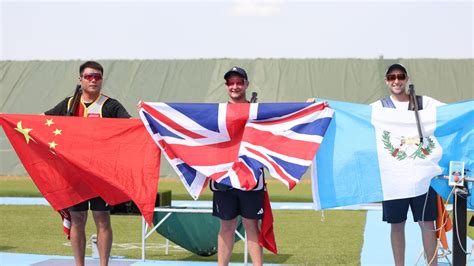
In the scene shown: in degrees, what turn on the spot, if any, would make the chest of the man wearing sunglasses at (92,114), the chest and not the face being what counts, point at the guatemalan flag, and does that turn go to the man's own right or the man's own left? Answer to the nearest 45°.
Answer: approximately 90° to the man's own left

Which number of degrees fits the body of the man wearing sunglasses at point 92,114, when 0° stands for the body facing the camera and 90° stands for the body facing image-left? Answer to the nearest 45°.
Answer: approximately 0°

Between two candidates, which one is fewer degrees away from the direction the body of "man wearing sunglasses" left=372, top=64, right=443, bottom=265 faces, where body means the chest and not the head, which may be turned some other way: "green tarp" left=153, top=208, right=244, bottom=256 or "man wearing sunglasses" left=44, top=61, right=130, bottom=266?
the man wearing sunglasses

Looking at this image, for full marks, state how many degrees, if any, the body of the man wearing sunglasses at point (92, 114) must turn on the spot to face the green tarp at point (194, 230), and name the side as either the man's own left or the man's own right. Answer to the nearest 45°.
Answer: approximately 135° to the man's own left

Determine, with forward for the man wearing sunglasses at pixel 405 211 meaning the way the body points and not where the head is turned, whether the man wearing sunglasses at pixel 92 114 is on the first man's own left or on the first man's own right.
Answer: on the first man's own right

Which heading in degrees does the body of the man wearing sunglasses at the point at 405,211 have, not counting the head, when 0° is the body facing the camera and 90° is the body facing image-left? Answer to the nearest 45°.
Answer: approximately 0°

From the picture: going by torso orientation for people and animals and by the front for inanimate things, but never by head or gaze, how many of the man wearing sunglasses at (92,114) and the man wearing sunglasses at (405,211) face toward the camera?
2

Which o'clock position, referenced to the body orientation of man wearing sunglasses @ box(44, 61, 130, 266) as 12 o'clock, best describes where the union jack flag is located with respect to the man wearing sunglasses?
The union jack flag is roughly at 10 o'clock from the man wearing sunglasses.
